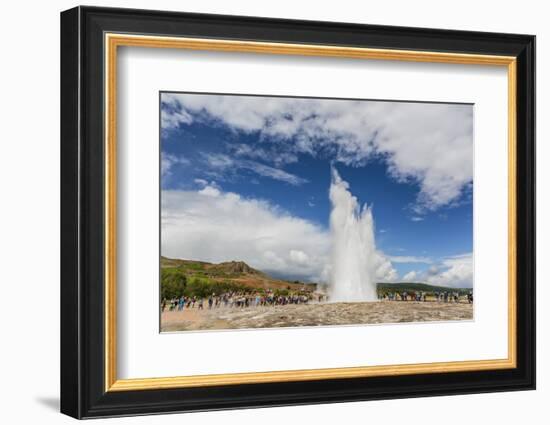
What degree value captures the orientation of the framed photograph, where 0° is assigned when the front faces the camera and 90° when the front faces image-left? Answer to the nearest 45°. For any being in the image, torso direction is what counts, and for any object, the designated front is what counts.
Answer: approximately 315°
